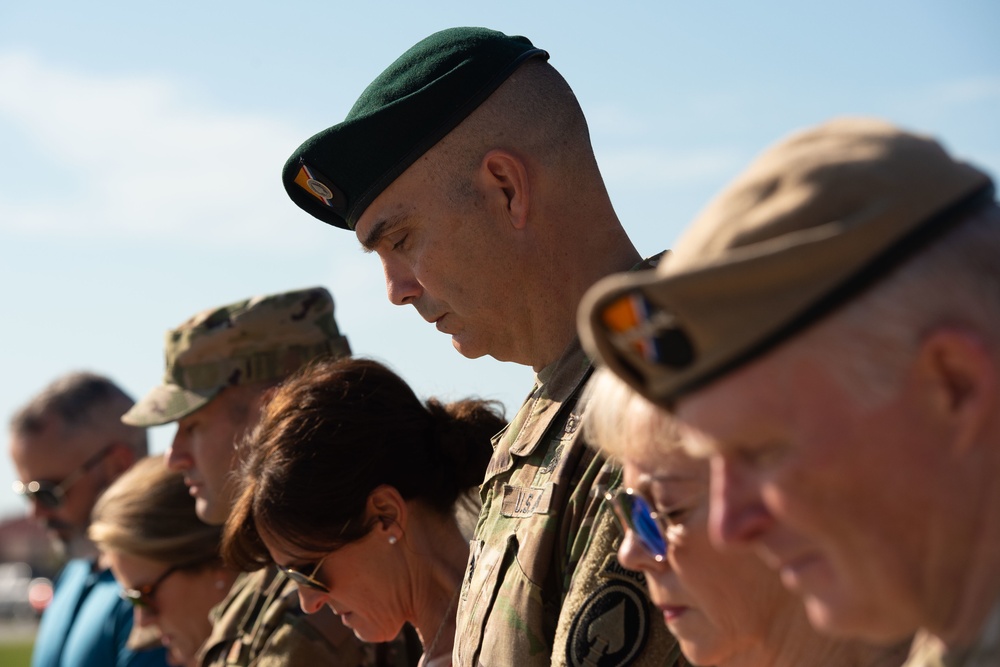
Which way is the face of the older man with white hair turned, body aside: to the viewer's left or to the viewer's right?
to the viewer's left

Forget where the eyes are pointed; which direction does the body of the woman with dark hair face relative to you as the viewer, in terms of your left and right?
facing to the left of the viewer

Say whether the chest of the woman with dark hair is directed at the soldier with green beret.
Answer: no

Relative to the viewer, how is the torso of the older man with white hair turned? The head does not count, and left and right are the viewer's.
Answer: facing to the left of the viewer

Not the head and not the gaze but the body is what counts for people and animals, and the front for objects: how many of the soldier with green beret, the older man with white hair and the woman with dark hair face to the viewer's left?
3

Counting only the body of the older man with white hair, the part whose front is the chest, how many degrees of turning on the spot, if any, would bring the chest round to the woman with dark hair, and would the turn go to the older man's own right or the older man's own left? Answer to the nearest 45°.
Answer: approximately 45° to the older man's own right

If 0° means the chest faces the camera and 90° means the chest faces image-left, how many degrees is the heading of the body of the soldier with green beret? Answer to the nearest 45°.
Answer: approximately 90°

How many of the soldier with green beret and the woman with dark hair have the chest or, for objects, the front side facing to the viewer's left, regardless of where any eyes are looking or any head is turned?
2

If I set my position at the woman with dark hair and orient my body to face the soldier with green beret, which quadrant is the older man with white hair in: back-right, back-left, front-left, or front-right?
front-right

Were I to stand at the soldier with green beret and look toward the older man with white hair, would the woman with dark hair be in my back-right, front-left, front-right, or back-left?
back-right

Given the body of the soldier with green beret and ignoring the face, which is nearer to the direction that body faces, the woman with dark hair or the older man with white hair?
the woman with dark hair

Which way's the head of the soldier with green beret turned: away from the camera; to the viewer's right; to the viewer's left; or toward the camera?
to the viewer's left

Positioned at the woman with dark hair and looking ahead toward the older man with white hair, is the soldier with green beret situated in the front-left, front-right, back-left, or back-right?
front-left
